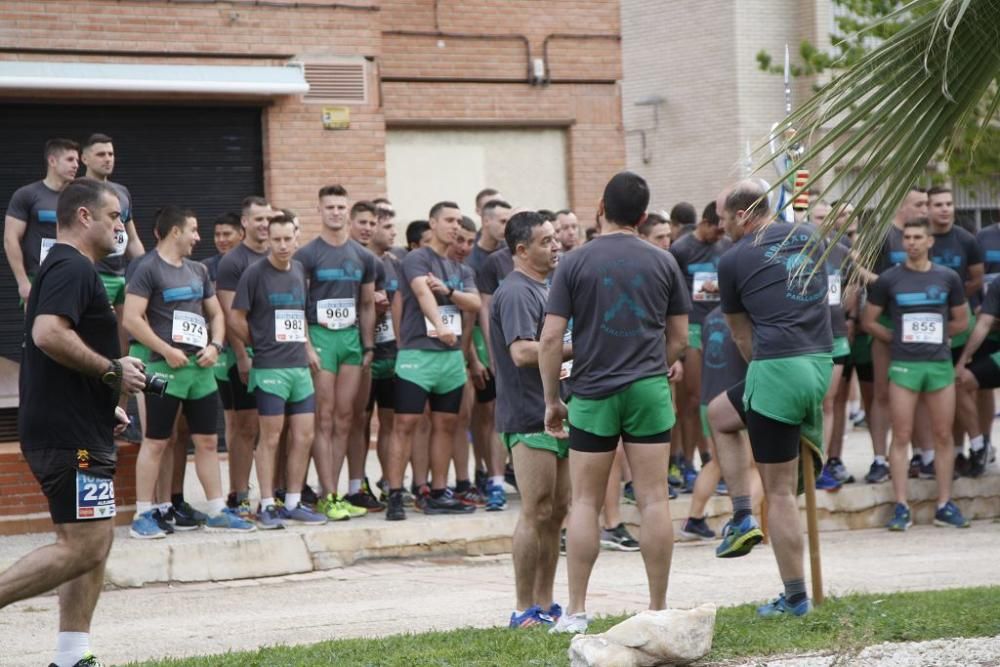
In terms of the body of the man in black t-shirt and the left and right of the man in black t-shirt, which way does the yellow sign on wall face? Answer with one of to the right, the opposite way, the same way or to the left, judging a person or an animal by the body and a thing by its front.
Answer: to the right

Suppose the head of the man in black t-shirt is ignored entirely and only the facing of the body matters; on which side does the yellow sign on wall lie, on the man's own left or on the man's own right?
on the man's own left

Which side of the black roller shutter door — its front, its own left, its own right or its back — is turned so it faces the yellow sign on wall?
left

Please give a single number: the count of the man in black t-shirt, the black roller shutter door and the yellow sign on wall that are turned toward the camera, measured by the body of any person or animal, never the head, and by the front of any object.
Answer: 2

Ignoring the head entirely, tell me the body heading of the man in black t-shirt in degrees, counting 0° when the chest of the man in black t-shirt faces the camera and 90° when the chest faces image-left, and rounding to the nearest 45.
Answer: approximately 270°

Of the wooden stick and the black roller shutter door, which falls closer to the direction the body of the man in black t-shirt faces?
the wooden stick

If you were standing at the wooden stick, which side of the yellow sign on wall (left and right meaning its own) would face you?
front

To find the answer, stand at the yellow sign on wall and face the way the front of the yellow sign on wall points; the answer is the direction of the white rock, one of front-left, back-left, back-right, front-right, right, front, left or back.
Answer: front

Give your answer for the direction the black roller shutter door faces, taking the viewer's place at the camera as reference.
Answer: facing the viewer

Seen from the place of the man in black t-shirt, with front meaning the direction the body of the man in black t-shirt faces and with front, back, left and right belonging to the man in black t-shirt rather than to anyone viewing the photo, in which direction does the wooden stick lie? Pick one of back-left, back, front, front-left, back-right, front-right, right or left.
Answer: front

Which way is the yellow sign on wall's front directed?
toward the camera

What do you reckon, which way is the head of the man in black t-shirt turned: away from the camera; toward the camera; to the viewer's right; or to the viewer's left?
to the viewer's right

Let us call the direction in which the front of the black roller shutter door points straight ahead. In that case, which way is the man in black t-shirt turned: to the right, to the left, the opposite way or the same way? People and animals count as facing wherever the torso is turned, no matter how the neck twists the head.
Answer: to the left
